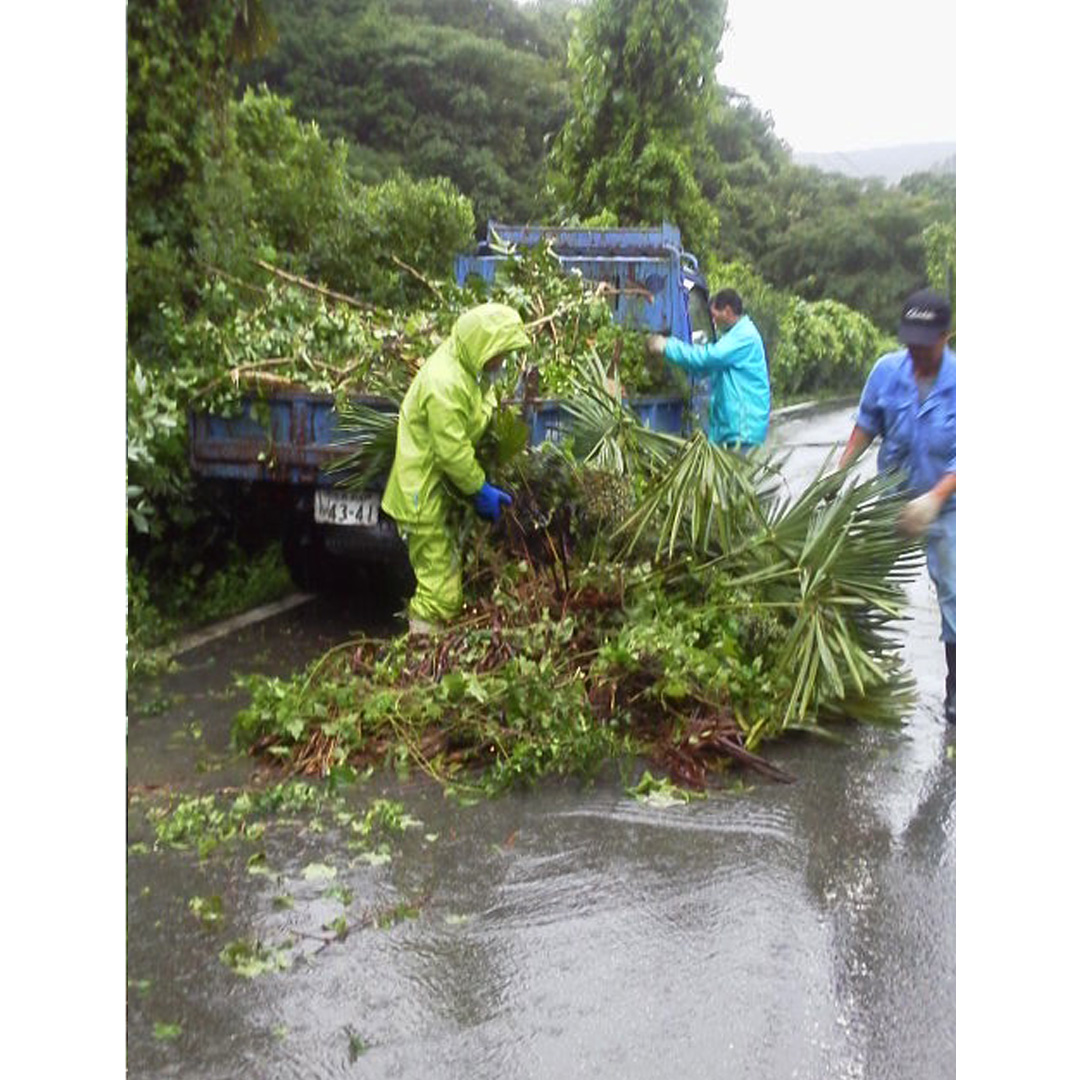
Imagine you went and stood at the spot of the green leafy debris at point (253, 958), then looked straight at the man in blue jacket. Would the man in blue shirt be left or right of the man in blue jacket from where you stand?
right

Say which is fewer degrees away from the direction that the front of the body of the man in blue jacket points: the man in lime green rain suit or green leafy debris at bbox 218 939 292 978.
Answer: the man in lime green rain suit

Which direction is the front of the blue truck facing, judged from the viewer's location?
facing away from the viewer and to the right of the viewer

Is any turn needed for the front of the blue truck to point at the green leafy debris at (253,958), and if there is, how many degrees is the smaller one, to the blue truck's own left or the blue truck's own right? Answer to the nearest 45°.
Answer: approximately 135° to the blue truck's own right

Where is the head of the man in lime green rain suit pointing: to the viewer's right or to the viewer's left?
to the viewer's right

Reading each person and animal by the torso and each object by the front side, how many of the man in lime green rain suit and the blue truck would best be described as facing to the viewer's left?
0

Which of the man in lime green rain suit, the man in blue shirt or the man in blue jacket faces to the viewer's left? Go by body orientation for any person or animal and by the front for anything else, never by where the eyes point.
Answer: the man in blue jacket

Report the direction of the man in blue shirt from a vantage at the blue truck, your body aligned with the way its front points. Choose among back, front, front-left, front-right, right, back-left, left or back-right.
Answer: right

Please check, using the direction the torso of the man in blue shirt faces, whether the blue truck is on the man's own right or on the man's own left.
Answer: on the man's own right

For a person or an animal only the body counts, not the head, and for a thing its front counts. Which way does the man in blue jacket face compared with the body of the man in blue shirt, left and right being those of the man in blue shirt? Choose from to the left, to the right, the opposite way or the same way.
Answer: to the right

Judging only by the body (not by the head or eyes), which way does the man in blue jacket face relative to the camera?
to the viewer's left

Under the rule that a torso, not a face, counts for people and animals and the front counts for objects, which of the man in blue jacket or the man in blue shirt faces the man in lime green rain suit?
the man in blue jacket
